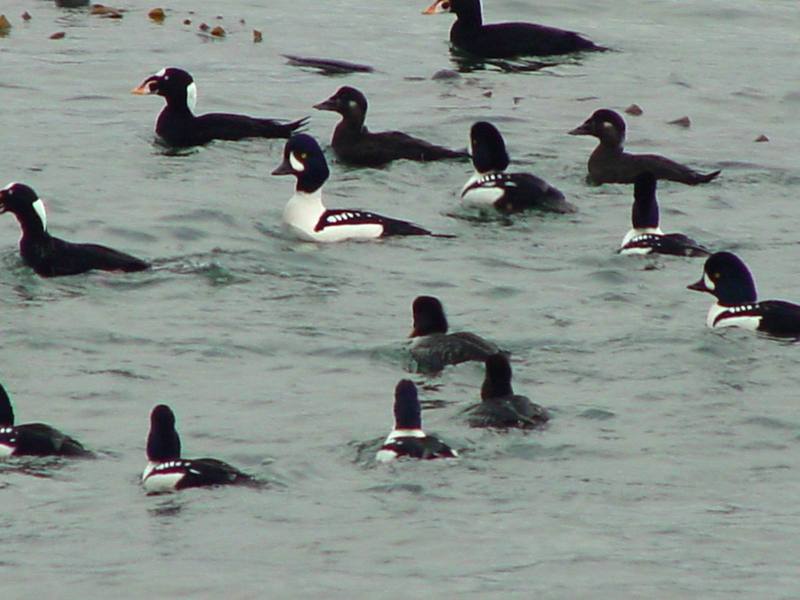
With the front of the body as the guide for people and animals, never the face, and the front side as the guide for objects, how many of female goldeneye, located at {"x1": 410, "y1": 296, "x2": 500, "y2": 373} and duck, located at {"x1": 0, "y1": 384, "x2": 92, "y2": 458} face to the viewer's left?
2

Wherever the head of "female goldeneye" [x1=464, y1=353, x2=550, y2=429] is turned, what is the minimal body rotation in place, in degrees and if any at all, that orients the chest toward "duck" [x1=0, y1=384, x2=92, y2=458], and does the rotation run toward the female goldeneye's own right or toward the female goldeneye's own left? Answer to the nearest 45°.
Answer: approximately 45° to the female goldeneye's own left

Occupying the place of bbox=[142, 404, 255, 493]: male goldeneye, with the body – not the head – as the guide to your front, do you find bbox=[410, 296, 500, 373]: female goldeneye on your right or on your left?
on your right

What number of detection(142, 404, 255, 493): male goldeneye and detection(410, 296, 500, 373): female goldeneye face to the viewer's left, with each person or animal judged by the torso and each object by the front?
2

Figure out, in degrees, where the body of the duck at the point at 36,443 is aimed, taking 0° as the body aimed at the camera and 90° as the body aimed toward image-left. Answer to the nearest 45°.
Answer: approximately 90°

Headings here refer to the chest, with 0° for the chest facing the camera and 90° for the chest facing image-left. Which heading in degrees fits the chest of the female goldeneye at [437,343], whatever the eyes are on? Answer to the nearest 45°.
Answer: approximately 90°

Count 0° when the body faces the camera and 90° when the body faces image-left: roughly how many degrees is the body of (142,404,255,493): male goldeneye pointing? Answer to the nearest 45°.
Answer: approximately 90°

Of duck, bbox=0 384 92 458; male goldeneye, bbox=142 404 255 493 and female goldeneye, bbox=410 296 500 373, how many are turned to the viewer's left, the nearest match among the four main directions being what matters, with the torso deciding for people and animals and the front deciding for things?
3

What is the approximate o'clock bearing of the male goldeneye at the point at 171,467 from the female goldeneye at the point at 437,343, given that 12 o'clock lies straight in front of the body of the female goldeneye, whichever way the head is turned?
The male goldeneye is roughly at 10 o'clock from the female goldeneye.
